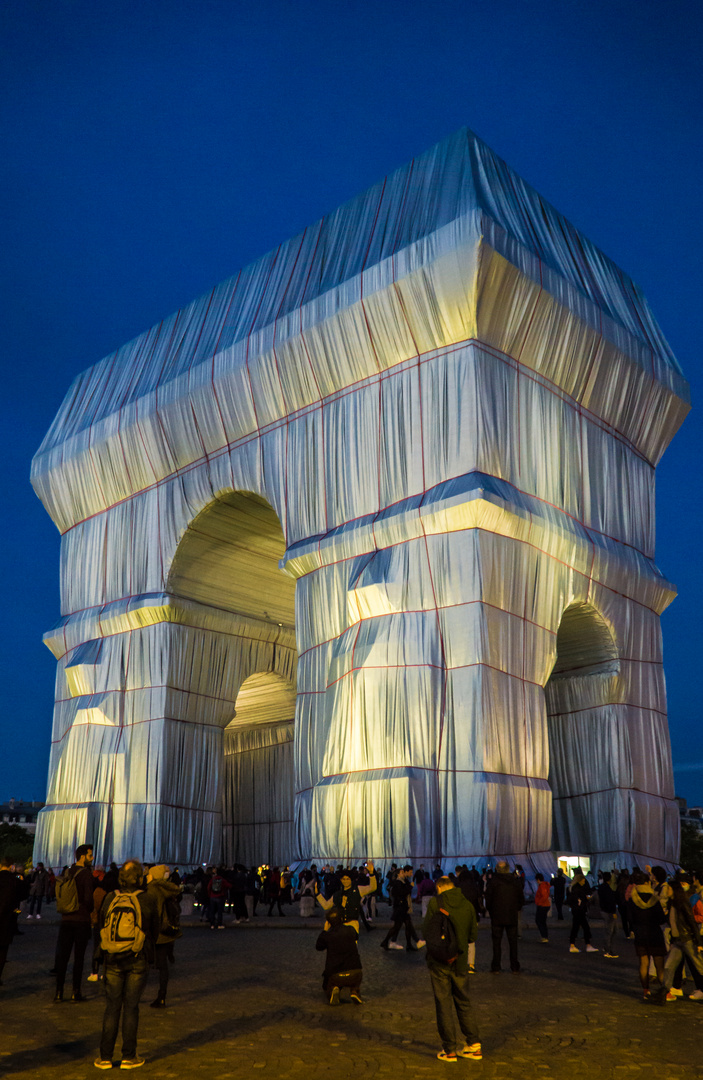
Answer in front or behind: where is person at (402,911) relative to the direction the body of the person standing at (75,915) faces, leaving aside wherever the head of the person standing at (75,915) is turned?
in front

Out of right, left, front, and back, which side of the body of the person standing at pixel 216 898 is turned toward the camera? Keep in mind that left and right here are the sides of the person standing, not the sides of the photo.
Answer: back

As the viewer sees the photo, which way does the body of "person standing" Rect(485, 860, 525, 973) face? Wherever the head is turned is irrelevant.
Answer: away from the camera

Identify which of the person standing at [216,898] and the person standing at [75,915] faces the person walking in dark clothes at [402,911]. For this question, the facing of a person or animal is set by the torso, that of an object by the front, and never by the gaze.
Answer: the person standing at [75,915]

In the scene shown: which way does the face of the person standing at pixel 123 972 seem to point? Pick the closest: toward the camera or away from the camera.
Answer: away from the camera

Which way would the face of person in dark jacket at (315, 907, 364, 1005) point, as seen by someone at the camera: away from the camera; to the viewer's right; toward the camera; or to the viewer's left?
away from the camera

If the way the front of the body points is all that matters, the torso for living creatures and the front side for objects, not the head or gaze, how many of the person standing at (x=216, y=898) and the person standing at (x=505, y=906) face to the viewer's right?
0

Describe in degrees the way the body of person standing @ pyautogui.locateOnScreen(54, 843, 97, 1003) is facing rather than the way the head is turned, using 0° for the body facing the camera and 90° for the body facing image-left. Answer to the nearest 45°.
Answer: approximately 225°

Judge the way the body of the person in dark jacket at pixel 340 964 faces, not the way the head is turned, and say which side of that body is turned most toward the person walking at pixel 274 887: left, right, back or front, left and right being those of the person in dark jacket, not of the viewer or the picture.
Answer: front

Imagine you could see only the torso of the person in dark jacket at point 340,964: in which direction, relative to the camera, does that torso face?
away from the camera
